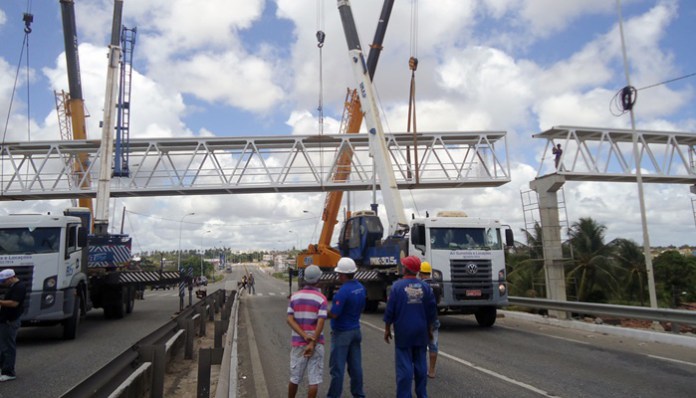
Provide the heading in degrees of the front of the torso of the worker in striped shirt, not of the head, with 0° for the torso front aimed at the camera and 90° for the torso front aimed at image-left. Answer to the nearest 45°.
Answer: approximately 180°

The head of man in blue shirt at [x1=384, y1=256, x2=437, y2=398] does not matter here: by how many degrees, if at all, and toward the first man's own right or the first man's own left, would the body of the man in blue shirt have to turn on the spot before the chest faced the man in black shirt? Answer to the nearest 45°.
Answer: approximately 90° to the first man's own left

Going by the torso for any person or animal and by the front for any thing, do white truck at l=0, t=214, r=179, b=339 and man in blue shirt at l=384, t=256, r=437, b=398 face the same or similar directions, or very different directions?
very different directions

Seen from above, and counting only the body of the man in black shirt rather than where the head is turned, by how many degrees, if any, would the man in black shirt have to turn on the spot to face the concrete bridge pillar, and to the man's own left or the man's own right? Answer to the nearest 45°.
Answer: approximately 180°

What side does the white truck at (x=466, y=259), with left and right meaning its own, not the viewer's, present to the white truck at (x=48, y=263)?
right

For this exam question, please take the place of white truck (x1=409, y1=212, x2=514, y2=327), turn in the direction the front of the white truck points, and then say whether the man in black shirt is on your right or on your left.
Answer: on your right

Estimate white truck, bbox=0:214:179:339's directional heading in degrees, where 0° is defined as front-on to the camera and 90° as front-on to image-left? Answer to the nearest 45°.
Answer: approximately 45°

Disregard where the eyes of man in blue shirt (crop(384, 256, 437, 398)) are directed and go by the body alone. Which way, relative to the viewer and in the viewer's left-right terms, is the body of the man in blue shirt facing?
facing away from the viewer

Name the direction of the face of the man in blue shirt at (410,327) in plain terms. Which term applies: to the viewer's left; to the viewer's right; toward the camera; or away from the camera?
away from the camera

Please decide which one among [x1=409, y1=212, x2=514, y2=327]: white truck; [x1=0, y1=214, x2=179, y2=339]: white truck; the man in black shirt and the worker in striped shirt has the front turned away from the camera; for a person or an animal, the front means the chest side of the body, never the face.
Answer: the worker in striped shirt

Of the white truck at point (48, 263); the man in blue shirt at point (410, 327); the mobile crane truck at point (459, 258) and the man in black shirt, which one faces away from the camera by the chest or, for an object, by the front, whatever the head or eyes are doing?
the man in blue shirt
